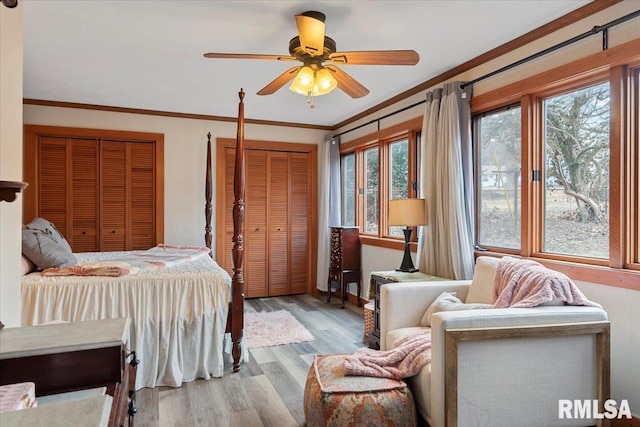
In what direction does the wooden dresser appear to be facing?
to the viewer's right

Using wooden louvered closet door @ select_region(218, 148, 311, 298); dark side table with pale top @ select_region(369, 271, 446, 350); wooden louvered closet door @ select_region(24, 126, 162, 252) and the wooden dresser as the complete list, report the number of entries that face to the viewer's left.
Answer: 1

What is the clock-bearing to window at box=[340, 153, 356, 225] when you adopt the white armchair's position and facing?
The window is roughly at 2 o'clock from the white armchair.

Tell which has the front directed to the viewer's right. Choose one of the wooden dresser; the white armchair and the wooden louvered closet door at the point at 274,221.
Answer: the wooden dresser

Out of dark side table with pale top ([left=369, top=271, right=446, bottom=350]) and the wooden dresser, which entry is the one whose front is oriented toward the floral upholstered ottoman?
the wooden dresser

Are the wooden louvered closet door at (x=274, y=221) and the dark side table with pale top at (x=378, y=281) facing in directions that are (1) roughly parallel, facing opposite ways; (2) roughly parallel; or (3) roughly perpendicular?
roughly perpendicular

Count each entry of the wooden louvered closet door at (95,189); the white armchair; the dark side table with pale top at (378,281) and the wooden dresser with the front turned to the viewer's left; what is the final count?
2

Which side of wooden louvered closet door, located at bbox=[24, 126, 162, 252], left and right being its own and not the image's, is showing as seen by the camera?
front

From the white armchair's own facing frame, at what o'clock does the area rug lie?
The area rug is roughly at 1 o'clock from the white armchair.

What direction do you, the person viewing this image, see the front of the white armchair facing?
facing to the left of the viewer

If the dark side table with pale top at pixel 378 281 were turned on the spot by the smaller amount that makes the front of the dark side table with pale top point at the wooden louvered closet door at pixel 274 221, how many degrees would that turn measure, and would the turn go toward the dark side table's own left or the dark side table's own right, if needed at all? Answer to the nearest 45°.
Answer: approximately 45° to the dark side table's own right

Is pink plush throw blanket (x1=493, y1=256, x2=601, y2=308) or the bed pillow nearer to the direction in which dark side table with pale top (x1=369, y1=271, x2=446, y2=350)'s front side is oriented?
the bed pillow

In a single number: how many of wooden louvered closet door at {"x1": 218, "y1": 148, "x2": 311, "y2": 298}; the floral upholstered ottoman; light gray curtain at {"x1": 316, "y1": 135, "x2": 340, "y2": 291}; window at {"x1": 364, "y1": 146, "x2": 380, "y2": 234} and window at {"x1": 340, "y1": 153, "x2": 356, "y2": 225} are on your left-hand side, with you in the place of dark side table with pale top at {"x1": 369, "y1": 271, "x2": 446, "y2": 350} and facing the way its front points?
1

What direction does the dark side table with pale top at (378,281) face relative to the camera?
to the viewer's left
